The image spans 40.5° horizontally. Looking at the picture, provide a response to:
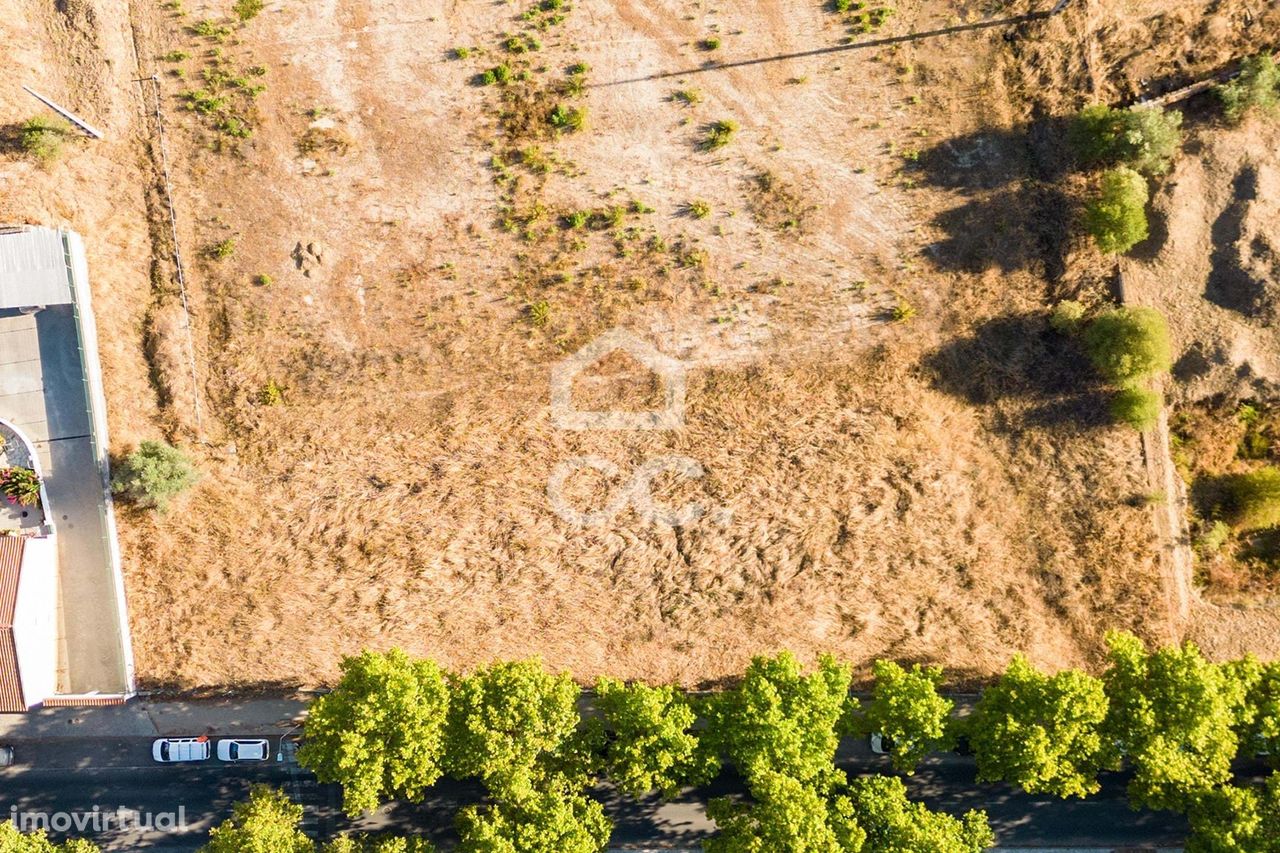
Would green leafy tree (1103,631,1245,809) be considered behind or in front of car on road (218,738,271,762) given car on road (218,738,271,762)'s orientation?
behind

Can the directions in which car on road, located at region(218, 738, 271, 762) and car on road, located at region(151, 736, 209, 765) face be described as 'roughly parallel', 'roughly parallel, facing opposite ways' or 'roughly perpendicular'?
roughly parallel

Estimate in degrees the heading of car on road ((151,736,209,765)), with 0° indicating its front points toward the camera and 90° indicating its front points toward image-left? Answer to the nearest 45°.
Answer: approximately 90°

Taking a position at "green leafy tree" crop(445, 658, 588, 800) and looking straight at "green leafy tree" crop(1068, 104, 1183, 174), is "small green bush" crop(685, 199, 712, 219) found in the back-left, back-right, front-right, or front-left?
front-left

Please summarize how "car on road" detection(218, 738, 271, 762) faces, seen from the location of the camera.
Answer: facing to the left of the viewer

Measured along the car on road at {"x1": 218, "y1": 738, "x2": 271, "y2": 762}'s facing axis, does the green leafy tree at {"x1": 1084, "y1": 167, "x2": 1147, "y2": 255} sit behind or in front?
behind

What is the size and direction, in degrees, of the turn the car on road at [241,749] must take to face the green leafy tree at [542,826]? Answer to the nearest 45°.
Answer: approximately 135° to its left

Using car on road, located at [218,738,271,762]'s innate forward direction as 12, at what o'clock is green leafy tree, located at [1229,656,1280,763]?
The green leafy tree is roughly at 7 o'clock from the car on road.

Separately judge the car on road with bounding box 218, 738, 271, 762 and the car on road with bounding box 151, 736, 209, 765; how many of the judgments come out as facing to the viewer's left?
2
